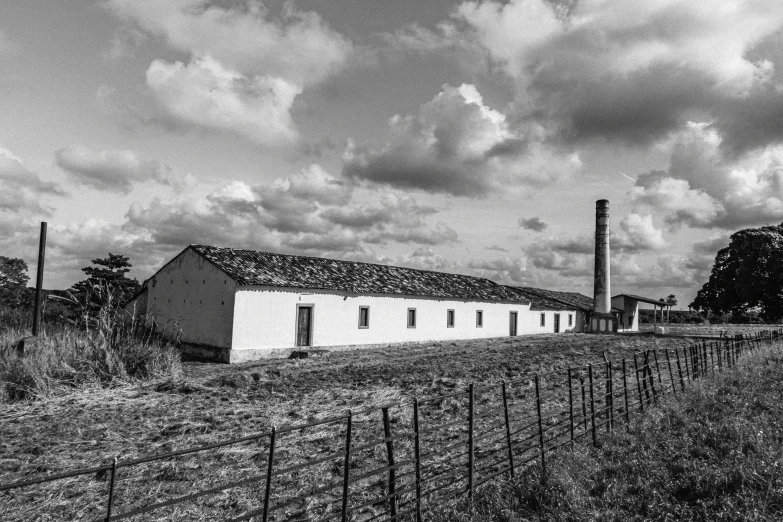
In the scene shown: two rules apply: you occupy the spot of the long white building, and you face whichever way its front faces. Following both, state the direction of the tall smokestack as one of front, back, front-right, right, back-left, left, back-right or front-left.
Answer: left

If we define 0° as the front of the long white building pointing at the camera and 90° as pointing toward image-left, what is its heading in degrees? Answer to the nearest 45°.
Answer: approximately 315°

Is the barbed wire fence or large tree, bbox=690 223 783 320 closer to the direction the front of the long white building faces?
the barbed wire fence

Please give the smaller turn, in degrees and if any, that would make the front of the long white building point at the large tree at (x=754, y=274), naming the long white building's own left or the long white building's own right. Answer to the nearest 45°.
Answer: approximately 90° to the long white building's own left

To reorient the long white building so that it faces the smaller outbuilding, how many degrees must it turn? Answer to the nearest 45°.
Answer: approximately 90° to its left

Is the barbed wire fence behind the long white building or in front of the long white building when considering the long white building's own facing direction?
in front
